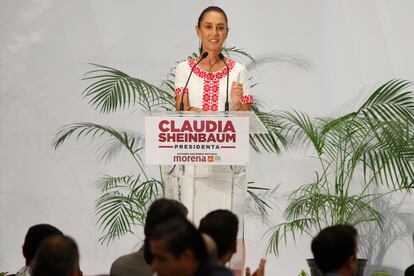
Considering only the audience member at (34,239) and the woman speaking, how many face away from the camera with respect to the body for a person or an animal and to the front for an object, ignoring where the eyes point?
1

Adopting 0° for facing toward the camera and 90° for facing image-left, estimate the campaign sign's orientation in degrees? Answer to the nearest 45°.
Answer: approximately 0°

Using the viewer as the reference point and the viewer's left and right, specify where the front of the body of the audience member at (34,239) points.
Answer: facing away from the viewer

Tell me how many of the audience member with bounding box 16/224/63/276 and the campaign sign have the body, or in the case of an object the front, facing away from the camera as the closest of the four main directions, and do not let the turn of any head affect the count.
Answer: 1

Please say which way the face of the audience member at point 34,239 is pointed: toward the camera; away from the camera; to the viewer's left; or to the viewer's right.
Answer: away from the camera

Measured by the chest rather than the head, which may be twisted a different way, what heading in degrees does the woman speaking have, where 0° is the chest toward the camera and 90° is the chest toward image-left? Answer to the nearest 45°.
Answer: approximately 0°
